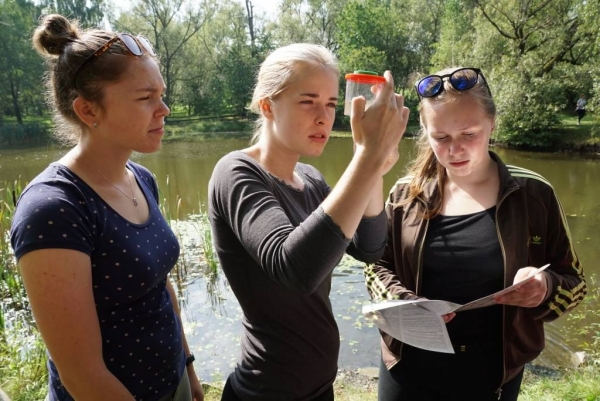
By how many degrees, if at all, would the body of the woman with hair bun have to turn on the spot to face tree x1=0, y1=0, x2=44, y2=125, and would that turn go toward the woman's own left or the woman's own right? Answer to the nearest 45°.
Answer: approximately 135° to the woman's own left

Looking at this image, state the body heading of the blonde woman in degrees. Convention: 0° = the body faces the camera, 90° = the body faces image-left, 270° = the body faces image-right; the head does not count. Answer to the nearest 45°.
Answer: approximately 315°

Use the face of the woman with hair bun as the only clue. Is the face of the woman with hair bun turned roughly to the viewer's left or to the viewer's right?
to the viewer's right

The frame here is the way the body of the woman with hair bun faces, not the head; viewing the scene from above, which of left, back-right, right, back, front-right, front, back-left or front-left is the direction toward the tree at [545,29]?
left

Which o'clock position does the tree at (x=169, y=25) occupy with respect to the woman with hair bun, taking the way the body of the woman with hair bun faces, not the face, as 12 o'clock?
The tree is roughly at 8 o'clock from the woman with hair bun.

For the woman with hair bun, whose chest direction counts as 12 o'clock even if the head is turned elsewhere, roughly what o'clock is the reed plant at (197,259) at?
The reed plant is roughly at 8 o'clock from the woman with hair bun.

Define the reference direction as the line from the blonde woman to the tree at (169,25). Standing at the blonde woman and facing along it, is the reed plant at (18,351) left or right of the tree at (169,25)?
left

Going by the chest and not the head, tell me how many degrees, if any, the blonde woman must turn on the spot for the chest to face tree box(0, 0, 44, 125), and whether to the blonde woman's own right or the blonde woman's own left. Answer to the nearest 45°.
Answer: approximately 180°
